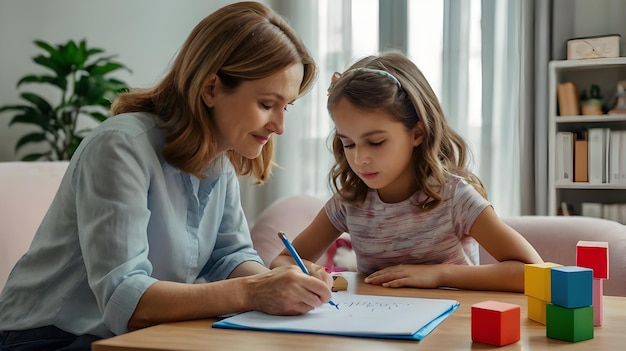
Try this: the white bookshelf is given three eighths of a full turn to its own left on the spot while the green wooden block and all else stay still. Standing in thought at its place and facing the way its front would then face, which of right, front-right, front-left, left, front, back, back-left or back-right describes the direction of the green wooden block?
back-right

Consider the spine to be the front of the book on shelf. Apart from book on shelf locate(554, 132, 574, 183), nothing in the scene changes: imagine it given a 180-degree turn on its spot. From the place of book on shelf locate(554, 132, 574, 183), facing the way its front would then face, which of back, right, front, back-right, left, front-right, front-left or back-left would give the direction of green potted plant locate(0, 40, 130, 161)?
back-left

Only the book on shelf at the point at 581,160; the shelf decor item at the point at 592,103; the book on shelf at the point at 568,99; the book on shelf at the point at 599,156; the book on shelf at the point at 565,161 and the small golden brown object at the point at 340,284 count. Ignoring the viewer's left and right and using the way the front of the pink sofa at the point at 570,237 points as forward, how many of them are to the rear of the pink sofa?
5

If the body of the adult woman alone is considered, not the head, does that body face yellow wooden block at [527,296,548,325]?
yes

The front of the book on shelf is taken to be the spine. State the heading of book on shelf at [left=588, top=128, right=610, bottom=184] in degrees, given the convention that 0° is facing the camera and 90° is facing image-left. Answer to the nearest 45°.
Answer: approximately 0°

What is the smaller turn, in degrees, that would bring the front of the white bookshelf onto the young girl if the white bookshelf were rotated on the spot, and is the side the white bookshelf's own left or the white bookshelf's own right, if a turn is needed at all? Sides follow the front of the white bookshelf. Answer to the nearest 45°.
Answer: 0° — it already faces them

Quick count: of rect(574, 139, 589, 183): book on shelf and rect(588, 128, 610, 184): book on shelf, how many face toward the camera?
2

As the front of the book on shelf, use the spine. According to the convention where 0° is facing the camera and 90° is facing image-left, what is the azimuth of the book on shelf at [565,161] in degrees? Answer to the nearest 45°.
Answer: approximately 0°

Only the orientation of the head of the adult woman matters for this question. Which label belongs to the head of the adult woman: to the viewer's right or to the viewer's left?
to the viewer's right

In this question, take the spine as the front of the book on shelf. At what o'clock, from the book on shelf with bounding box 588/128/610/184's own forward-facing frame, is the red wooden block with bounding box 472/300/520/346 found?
The red wooden block is roughly at 12 o'clock from the book on shelf.

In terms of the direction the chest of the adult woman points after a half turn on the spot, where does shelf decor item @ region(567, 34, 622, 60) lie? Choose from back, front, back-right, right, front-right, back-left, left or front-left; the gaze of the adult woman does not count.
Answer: right
